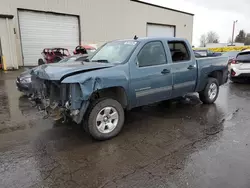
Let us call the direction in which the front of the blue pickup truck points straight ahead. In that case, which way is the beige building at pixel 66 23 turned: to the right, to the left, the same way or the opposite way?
to the left

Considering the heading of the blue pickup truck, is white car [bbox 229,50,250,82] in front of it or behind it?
behind

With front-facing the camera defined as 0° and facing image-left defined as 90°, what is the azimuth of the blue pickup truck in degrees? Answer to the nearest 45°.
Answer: approximately 45°
